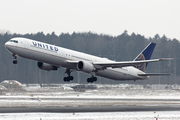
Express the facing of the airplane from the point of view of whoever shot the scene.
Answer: facing the viewer and to the left of the viewer
